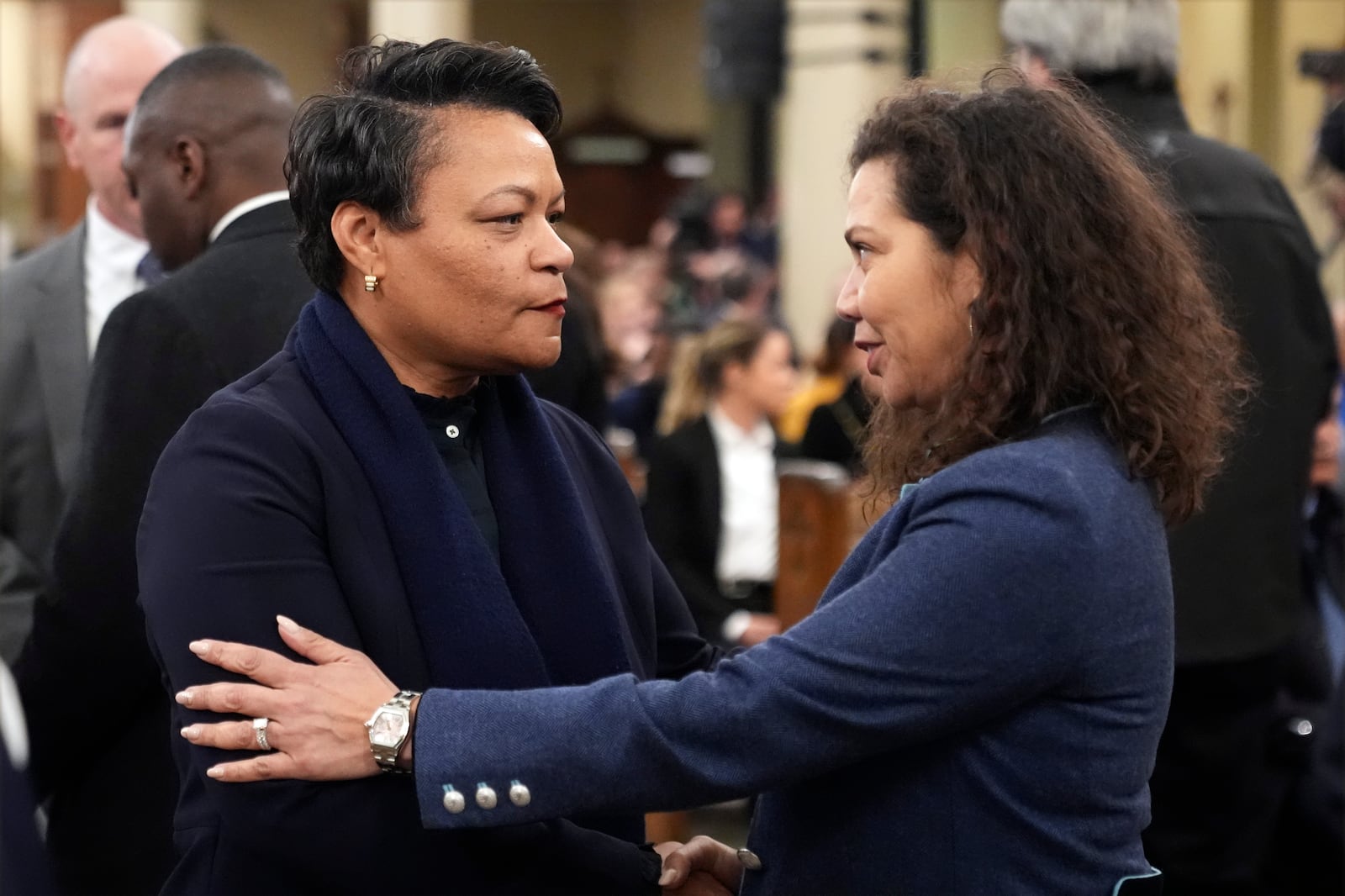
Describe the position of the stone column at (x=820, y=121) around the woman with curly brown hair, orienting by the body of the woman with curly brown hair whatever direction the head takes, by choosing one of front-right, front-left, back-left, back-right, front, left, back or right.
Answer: right

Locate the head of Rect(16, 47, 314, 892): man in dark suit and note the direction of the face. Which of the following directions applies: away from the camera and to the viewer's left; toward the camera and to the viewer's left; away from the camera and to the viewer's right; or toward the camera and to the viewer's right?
away from the camera and to the viewer's left

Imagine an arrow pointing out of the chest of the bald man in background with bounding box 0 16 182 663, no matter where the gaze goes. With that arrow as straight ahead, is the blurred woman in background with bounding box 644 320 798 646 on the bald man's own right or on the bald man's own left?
on the bald man's own left

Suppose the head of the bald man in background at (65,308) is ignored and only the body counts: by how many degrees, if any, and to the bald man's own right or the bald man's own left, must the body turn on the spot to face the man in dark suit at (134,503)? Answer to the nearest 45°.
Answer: approximately 45° to the bald man's own right

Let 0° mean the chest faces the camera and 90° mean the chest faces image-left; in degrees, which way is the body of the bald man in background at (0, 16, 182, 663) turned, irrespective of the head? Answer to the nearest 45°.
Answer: approximately 315°

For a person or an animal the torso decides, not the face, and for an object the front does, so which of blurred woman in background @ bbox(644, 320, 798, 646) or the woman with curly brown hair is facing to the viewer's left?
the woman with curly brown hair

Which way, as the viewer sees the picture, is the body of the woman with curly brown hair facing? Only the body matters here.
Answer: to the viewer's left

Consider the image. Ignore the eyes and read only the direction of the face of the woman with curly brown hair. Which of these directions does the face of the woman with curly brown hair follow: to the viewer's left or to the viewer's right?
to the viewer's left

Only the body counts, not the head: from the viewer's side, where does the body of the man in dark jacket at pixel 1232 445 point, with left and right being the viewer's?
facing away from the viewer and to the left of the viewer

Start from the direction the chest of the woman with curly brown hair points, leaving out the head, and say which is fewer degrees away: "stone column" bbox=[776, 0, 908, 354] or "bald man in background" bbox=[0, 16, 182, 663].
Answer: the bald man in background

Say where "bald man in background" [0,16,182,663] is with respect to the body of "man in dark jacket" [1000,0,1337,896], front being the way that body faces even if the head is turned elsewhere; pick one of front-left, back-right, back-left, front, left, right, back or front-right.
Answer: front-left

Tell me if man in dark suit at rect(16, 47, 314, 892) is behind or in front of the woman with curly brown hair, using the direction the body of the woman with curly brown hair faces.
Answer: in front

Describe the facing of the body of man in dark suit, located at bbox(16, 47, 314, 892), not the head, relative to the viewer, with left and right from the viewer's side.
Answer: facing away from the viewer and to the left of the viewer
